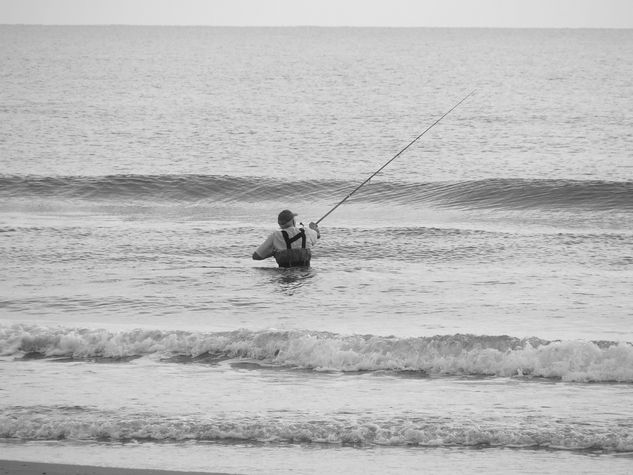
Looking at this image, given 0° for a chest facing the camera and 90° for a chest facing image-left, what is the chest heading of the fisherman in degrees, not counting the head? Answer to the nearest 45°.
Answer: approximately 180°

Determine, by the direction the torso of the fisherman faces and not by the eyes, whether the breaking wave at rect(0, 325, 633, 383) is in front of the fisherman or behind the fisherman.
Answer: behind

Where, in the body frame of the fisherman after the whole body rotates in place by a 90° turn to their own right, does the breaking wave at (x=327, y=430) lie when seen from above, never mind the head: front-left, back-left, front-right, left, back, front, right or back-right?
right

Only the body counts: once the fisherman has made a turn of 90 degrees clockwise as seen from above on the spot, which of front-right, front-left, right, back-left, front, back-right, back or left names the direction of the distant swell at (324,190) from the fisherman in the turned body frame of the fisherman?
left
